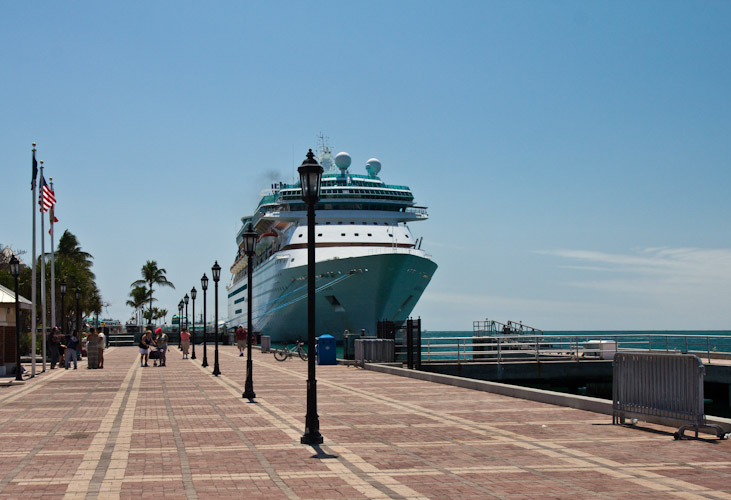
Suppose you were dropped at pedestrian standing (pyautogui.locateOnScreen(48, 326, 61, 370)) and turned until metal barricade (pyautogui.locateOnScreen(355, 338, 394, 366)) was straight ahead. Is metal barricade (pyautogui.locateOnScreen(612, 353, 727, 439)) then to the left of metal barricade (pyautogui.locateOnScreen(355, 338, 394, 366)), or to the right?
right
